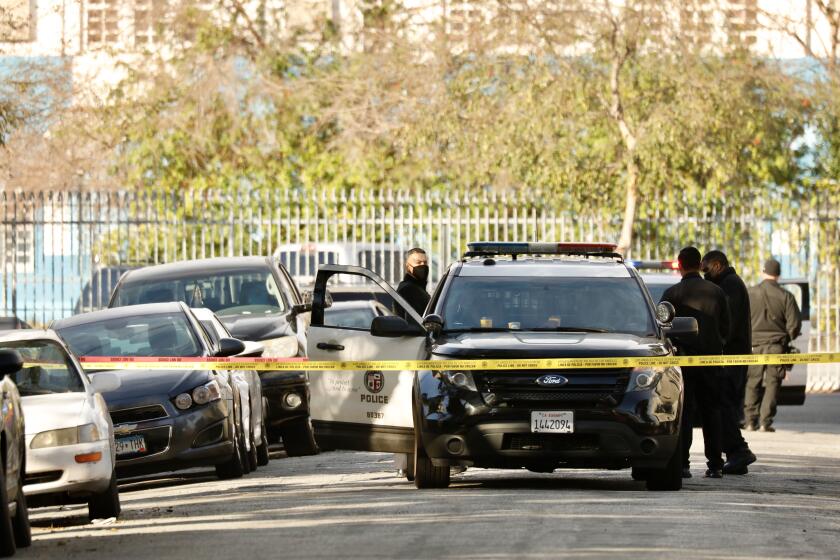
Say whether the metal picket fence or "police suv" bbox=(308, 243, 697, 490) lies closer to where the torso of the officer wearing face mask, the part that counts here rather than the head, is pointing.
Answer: the police suv

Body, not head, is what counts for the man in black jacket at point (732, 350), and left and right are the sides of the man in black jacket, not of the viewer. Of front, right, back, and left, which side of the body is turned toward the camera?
left

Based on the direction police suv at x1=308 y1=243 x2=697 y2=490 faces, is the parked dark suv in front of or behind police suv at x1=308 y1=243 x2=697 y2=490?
behind

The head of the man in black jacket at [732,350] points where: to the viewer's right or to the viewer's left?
to the viewer's left
